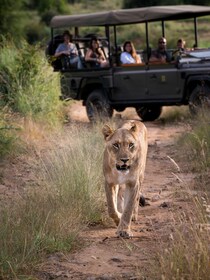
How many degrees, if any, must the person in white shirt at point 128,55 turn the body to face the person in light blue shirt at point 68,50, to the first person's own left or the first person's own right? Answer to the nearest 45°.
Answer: approximately 90° to the first person's own right

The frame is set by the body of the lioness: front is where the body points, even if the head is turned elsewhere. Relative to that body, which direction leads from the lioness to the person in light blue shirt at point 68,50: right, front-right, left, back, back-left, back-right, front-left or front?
back

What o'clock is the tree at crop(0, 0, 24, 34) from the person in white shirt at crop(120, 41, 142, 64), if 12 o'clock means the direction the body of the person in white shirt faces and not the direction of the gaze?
The tree is roughly at 4 o'clock from the person in white shirt.

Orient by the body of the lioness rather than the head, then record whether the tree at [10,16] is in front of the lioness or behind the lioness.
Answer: behind

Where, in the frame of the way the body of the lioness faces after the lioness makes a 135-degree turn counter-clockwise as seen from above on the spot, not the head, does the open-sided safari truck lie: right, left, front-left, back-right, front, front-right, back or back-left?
front-left

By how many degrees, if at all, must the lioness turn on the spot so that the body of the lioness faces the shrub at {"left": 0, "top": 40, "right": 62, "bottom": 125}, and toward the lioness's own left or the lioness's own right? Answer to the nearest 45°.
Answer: approximately 180°
